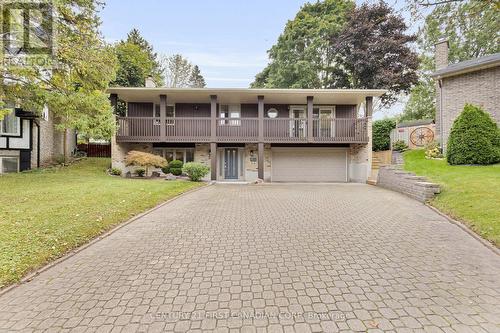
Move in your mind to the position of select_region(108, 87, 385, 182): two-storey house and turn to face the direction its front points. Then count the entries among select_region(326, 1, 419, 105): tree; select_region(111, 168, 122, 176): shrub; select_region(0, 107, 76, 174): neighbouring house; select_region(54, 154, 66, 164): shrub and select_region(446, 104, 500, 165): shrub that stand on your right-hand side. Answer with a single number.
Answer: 3

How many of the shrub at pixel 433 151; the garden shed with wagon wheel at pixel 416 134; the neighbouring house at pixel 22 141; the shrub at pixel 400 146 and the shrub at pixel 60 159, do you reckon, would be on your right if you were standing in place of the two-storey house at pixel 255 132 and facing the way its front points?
2

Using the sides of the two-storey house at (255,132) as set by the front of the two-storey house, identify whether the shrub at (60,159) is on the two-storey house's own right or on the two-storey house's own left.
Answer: on the two-storey house's own right

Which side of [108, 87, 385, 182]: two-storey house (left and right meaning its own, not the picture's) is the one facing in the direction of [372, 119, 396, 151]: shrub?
left

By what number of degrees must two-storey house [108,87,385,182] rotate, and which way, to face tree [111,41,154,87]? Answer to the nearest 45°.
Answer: approximately 135° to its right

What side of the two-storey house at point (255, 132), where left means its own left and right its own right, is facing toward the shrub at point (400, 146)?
left

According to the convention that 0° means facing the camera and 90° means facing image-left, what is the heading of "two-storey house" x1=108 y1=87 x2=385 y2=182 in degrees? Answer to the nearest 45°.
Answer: approximately 0°

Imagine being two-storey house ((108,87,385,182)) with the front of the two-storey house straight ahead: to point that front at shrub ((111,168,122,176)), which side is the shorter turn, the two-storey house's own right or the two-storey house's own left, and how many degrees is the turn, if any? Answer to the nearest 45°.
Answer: approximately 90° to the two-storey house's own right

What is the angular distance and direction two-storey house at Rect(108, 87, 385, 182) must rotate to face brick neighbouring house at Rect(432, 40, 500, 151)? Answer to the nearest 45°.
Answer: approximately 90° to its left
